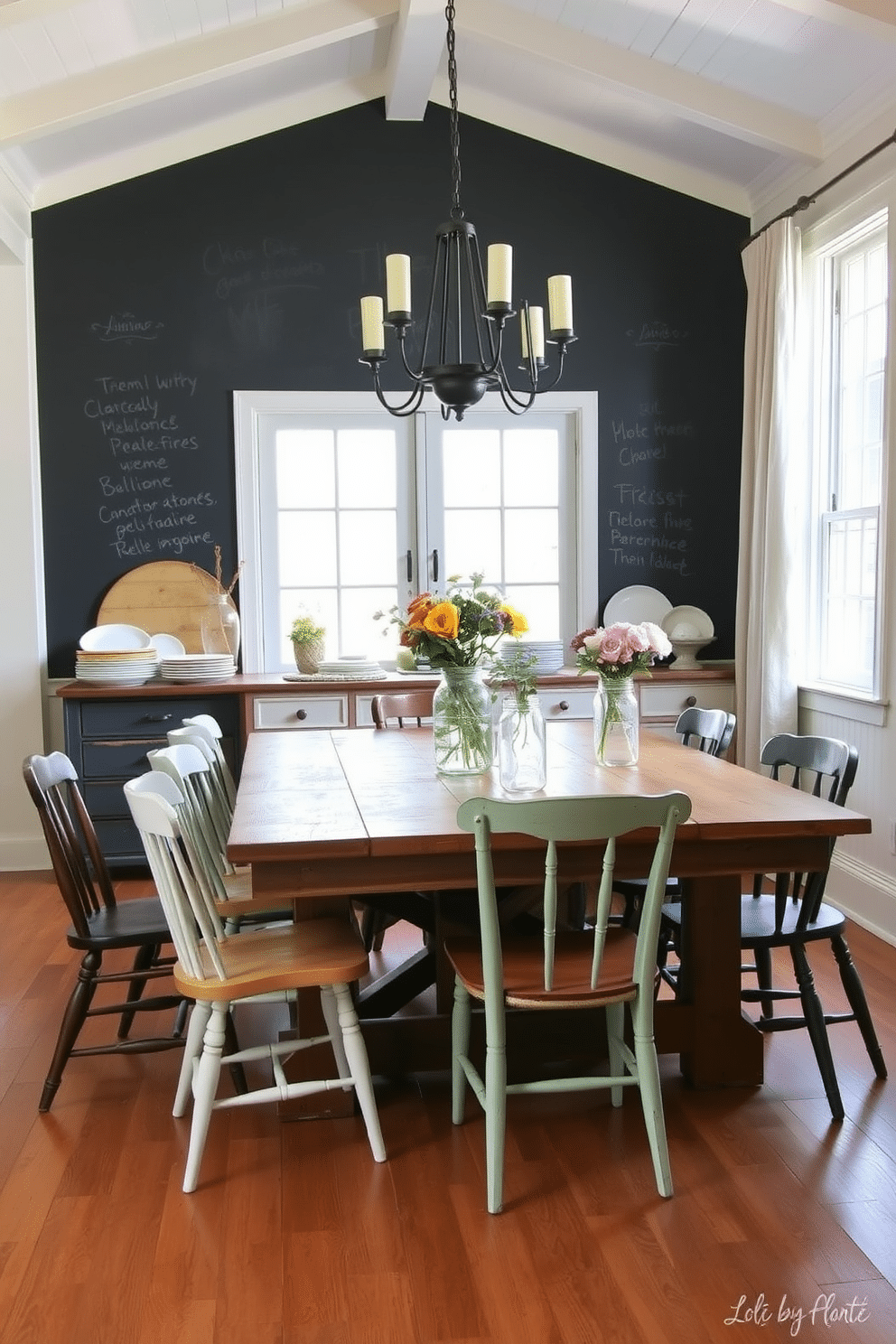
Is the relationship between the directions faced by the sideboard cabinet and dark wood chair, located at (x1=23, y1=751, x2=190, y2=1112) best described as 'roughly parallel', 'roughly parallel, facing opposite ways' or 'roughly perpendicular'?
roughly perpendicular

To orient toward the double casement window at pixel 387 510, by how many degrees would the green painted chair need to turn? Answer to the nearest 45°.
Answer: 0° — it already faces it

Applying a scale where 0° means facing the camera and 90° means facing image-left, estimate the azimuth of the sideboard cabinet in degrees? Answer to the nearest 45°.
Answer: approximately 0°

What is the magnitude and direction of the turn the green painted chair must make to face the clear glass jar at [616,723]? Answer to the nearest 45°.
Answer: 0° — it already faces it

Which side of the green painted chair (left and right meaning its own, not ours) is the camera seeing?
back

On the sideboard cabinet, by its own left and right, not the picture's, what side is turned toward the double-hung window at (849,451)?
left

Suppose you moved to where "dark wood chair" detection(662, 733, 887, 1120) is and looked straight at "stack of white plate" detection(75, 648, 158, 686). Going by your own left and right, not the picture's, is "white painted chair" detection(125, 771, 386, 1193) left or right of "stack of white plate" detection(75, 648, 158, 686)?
left

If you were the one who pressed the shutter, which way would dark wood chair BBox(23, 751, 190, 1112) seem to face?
facing to the right of the viewer

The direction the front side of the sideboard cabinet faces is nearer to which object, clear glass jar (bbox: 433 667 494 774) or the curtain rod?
the clear glass jar

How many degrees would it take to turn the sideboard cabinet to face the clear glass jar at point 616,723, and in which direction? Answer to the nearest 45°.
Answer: approximately 45° to its left

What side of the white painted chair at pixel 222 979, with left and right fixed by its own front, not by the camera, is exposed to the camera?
right

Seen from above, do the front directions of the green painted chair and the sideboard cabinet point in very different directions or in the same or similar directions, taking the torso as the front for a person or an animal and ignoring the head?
very different directions
